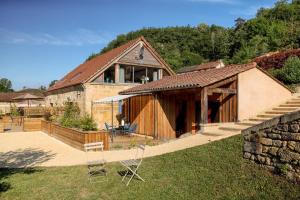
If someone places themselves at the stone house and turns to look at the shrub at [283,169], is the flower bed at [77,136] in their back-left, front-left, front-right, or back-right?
front-right

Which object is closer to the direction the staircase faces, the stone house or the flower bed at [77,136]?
the flower bed

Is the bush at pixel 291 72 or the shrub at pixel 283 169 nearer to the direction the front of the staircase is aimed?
the shrub

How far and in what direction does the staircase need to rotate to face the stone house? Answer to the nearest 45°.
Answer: approximately 90° to its right

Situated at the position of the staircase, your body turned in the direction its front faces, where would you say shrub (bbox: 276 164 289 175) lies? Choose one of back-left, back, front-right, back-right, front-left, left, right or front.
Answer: front-left

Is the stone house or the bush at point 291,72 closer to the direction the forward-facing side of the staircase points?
the stone house

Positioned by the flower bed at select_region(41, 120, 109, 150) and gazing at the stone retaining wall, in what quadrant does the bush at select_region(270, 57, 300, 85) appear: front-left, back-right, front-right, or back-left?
front-left

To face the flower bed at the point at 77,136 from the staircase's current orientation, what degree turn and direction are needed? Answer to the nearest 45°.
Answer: approximately 45° to its right

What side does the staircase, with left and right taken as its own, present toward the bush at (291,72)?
back

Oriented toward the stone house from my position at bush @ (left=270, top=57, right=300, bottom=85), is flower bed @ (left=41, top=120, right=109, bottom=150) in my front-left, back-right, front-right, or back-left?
front-left

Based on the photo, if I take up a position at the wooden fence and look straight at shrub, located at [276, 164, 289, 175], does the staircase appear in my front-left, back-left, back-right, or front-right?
front-left

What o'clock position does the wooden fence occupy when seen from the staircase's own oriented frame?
The wooden fence is roughly at 2 o'clock from the staircase.

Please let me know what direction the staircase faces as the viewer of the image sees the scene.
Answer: facing the viewer and to the left of the viewer
